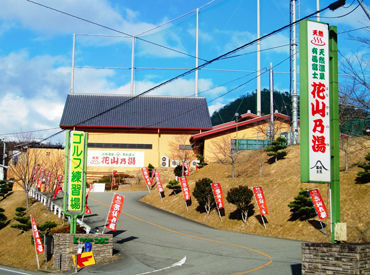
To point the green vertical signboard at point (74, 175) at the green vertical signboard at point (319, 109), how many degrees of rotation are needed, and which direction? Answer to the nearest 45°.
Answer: approximately 45° to its left

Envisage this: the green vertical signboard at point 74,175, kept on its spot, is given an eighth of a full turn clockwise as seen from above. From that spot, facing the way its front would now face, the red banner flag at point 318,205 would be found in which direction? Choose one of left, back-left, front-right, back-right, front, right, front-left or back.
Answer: back-left

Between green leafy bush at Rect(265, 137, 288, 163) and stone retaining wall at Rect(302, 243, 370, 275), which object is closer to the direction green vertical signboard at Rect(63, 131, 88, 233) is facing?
the stone retaining wall

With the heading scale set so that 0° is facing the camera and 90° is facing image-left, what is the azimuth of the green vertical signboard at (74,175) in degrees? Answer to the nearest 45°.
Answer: approximately 0°

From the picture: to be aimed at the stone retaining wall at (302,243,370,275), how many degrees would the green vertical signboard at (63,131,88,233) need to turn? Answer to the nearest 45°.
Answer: approximately 45° to its left

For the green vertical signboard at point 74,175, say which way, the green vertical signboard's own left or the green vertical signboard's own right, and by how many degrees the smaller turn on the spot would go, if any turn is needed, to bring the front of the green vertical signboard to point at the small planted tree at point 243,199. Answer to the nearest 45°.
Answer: approximately 90° to the green vertical signboard's own left

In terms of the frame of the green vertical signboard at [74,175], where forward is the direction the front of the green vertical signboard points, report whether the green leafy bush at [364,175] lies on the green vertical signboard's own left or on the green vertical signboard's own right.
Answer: on the green vertical signboard's own left

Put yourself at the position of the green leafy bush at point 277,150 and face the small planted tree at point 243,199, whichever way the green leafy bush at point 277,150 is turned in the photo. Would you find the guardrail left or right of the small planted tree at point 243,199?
right

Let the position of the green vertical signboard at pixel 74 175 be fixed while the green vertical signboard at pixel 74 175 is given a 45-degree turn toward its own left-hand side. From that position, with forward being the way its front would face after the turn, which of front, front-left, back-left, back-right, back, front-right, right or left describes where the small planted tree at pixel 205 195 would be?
left

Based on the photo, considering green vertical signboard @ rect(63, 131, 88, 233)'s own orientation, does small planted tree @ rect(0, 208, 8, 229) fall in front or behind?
behind
